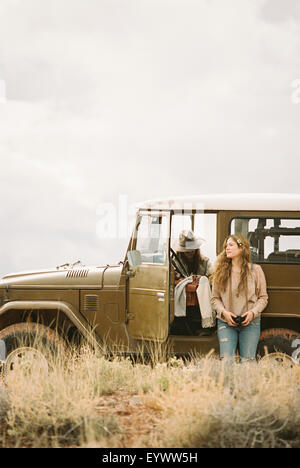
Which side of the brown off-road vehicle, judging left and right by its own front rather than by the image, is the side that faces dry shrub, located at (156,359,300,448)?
left

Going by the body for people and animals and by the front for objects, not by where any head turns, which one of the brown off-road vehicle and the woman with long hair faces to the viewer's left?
the brown off-road vehicle

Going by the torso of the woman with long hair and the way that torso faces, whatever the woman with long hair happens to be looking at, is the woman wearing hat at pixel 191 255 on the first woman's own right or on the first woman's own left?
on the first woman's own right

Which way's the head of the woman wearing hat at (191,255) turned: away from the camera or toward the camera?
toward the camera

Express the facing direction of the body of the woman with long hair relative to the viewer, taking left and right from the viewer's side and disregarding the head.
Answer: facing the viewer

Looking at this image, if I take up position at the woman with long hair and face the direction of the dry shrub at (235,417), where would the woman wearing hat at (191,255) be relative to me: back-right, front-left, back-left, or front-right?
back-right

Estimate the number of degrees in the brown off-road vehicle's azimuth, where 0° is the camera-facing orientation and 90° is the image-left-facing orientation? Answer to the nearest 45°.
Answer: approximately 90°

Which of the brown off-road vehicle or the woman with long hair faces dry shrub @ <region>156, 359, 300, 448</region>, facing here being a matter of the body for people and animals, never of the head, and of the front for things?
the woman with long hair

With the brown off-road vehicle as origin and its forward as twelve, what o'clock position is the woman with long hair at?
The woman with long hair is roughly at 7 o'clock from the brown off-road vehicle.

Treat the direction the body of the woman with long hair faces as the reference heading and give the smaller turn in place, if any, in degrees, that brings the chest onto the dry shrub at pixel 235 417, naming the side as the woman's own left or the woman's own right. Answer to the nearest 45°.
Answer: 0° — they already face it

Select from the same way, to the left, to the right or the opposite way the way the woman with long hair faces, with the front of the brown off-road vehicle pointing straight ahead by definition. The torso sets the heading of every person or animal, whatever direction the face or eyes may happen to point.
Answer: to the left
